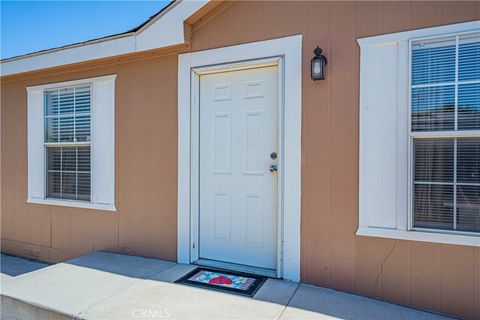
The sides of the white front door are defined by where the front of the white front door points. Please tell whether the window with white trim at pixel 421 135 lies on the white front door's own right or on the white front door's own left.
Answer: on the white front door's own left

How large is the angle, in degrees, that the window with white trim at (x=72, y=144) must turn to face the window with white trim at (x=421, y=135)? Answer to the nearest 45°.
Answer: approximately 90° to its left

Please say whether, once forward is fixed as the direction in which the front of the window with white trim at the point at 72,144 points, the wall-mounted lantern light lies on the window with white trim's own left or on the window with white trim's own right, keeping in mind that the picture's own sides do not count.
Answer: on the window with white trim's own left

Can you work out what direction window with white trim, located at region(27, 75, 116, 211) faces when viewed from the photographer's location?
facing the viewer and to the left of the viewer

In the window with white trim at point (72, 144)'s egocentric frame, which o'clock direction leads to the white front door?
The white front door is roughly at 9 o'clock from the window with white trim.

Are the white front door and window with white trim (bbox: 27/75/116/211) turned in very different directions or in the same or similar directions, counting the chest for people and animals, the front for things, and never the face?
same or similar directions

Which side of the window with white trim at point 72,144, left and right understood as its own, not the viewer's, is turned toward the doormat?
left

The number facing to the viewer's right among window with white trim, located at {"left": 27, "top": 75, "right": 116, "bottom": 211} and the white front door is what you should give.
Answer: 0
